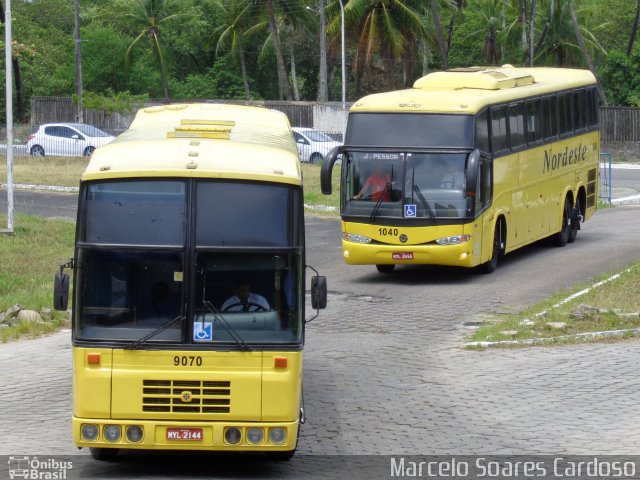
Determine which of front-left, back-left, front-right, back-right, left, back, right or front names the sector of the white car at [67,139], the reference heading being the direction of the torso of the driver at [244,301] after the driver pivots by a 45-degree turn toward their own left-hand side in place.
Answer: back-left

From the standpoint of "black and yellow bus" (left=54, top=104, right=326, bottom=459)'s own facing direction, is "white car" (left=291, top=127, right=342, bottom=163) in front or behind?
behind

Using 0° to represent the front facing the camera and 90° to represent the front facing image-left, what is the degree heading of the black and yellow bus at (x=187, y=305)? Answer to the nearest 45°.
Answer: approximately 0°

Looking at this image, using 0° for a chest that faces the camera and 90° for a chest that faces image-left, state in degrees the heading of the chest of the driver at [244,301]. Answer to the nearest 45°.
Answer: approximately 0°

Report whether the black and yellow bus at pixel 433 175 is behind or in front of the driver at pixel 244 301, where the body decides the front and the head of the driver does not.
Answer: behind

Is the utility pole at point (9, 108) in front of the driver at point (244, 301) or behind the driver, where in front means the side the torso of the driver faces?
behind

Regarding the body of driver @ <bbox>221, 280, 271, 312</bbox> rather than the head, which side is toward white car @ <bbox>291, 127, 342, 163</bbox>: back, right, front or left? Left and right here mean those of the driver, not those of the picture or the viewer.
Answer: back

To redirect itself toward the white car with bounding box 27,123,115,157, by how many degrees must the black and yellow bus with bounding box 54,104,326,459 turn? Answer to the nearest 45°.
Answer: approximately 180°

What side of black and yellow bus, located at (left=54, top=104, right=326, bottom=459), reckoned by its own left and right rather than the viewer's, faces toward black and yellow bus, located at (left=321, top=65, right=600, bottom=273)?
back

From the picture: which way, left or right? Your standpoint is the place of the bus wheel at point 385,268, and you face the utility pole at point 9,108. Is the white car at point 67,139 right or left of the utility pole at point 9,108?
right
